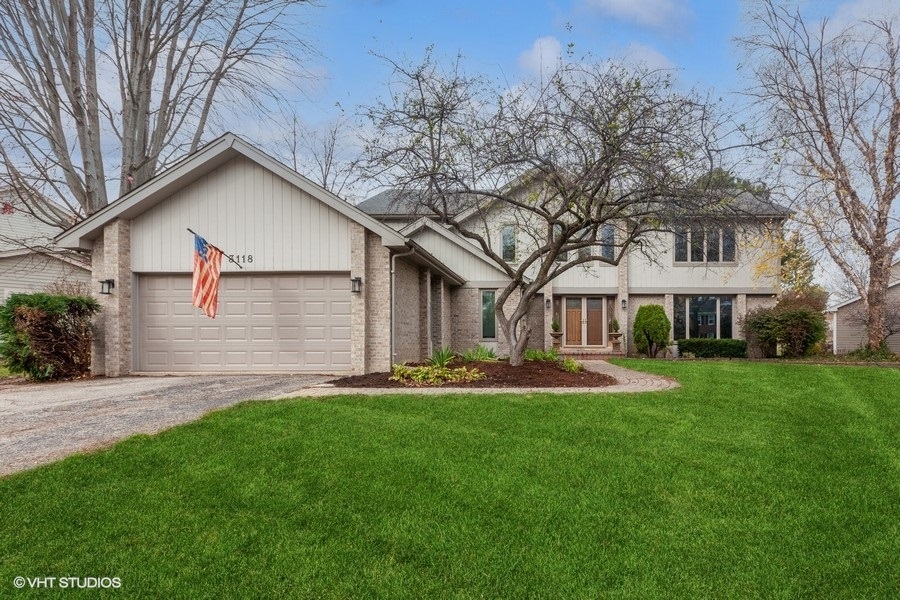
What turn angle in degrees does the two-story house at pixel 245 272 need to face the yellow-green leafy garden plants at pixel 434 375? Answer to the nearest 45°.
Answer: approximately 45° to its left

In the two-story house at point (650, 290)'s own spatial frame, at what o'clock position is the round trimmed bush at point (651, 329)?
The round trimmed bush is roughly at 12 o'clock from the two-story house.

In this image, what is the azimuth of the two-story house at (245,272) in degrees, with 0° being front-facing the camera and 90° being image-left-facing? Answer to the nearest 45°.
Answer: approximately 0°

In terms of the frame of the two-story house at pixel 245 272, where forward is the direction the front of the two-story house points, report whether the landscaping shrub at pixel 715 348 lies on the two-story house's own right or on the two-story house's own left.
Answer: on the two-story house's own left

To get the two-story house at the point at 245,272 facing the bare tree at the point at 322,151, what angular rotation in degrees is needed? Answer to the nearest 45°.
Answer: approximately 180°
